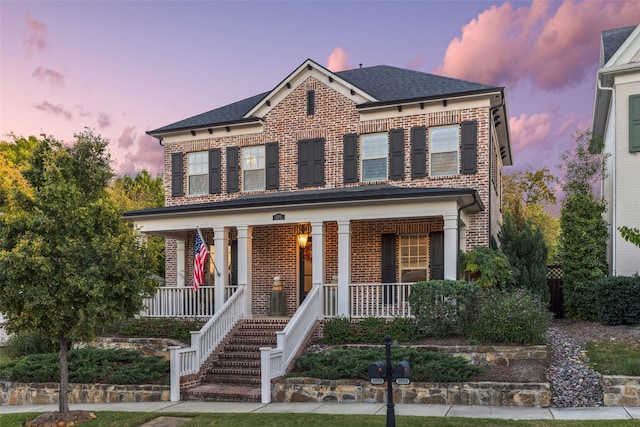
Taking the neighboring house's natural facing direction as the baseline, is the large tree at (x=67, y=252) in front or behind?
in front

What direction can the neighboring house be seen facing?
toward the camera

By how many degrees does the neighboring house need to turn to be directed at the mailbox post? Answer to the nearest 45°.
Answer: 0° — it already faces it

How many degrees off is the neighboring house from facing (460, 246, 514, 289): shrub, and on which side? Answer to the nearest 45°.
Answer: approximately 45° to its right

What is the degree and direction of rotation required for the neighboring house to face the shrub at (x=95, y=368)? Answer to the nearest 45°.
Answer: approximately 45° to its right

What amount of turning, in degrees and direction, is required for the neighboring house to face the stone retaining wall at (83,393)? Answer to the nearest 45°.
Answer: approximately 45° to its right

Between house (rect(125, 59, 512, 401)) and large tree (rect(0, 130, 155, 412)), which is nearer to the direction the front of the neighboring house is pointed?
the large tree

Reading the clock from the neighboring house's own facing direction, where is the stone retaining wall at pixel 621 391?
The stone retaining wall is roughly at 12 o'clock from the neighboring house.

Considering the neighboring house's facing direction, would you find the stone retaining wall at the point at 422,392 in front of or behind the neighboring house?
in front

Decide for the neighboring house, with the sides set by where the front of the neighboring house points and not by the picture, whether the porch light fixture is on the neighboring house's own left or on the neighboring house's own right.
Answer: on the neighboring house's own right

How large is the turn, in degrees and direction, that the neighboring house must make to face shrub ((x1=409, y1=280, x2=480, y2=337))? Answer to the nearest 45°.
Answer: approximately 45° to its right

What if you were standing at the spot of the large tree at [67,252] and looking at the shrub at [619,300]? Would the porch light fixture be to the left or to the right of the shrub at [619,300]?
left
